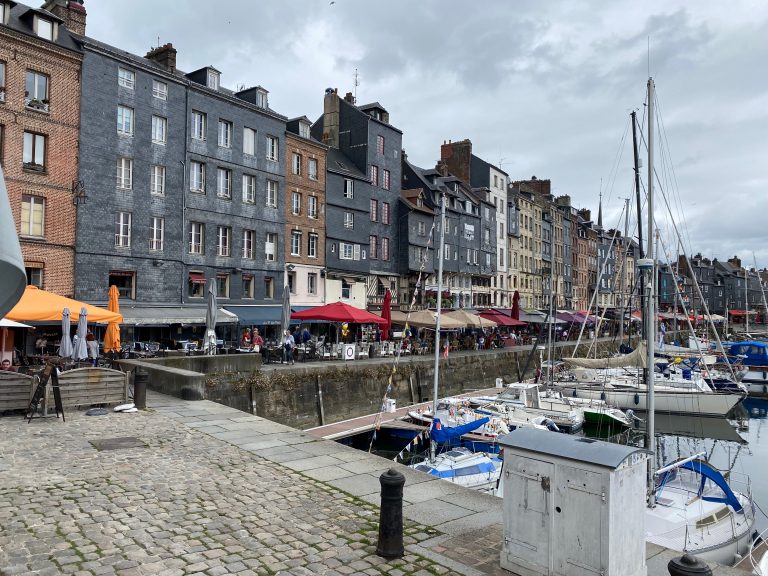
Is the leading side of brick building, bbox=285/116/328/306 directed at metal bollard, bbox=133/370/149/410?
no

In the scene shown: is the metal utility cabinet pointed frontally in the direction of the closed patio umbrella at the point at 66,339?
no

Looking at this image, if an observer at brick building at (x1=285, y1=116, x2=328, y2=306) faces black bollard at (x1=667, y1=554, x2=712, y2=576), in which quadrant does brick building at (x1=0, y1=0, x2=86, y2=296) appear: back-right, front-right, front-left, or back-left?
front-right

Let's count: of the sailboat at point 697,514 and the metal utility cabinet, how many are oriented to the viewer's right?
0

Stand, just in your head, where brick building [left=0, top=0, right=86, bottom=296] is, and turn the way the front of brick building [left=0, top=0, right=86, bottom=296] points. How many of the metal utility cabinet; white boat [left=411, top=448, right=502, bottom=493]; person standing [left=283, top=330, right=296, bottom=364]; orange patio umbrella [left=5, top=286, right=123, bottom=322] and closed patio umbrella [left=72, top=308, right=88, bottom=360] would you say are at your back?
0

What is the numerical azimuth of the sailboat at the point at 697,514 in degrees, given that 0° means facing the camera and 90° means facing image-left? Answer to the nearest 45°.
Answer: approximately 45°

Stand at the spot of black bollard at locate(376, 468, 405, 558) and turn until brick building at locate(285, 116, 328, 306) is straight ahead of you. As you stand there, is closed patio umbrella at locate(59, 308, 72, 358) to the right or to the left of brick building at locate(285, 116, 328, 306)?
left

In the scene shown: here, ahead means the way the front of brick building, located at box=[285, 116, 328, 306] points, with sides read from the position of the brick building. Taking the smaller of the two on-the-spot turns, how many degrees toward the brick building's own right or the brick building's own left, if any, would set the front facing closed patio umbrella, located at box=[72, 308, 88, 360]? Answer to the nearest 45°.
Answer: approximately 45° to the brick building's own right

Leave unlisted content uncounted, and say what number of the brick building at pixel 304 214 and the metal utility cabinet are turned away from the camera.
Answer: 0

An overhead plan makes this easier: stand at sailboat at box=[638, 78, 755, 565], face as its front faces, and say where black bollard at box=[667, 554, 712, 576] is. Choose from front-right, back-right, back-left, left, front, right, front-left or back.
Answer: front-left

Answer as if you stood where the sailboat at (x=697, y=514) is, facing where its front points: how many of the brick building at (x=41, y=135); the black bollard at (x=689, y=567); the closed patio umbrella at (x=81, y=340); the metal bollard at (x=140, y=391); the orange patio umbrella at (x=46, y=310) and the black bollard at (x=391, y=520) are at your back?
0

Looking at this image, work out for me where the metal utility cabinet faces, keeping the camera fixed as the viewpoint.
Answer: facing the viewer and to the left of the viewer

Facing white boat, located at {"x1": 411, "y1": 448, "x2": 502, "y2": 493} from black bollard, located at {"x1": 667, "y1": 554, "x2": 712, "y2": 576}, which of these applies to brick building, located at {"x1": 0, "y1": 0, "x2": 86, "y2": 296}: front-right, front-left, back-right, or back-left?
front-left

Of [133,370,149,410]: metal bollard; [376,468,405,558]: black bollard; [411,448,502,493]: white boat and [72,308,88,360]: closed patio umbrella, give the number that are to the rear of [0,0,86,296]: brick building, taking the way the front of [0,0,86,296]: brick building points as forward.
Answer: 0

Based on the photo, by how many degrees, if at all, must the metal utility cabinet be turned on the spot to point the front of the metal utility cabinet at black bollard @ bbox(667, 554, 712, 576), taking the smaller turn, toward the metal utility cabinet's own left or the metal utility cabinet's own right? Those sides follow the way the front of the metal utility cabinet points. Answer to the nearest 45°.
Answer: approximately 90° to the metal utility cabinet's own left

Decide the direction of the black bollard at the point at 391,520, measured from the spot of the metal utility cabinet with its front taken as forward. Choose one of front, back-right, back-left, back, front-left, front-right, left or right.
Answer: front-right

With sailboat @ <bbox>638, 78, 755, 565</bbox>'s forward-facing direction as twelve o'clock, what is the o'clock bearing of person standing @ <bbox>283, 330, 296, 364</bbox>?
The person standing is roughly at 2 o'clock from the sailboat.

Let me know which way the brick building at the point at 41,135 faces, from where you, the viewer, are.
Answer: facing the viewer and to the right of the viewer

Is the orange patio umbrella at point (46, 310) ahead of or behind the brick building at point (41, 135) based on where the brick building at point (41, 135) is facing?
ahead

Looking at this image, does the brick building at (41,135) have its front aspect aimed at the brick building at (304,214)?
no

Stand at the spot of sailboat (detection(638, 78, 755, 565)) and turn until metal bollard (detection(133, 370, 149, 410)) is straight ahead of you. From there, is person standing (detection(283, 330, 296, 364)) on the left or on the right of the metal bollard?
right
